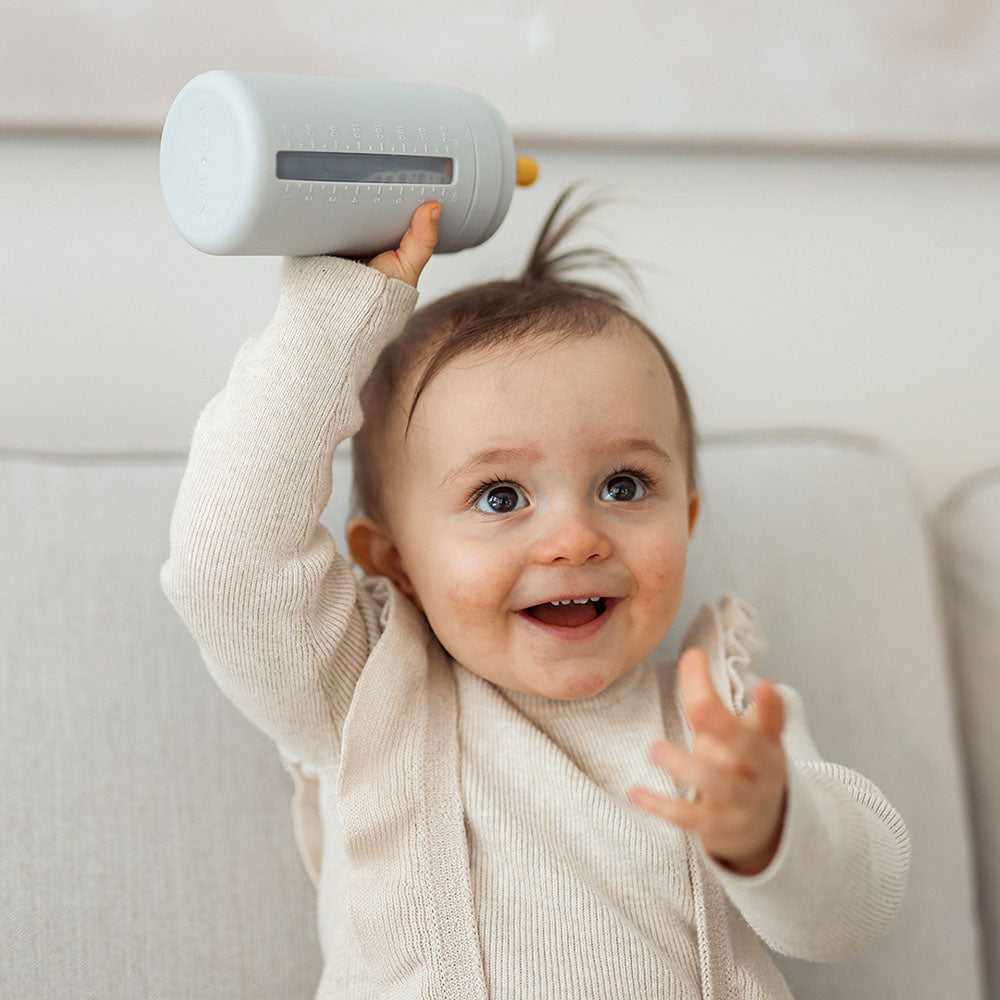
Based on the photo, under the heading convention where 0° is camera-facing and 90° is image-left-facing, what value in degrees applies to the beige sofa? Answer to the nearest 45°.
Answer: approximately 0°
